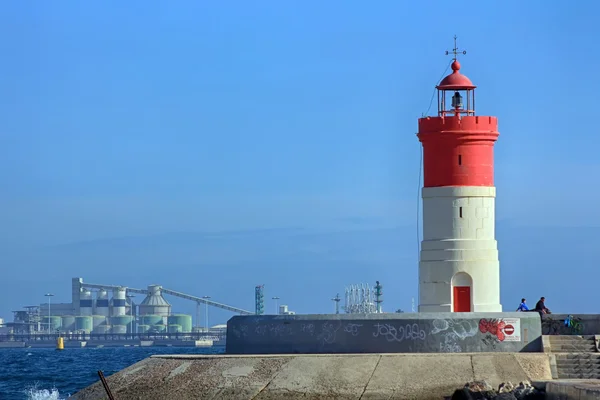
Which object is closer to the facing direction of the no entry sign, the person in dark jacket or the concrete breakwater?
the concrete breakwater

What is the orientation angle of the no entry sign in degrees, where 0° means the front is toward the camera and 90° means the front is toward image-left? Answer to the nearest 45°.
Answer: approximately 0°

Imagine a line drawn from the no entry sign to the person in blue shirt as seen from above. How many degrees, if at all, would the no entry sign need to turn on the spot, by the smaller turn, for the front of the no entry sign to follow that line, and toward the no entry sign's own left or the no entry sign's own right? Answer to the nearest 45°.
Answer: approximately 180°

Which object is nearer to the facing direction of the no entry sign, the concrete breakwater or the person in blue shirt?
the concrete breakwater

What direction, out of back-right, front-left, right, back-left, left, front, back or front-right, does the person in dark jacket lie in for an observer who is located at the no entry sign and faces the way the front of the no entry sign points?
back
